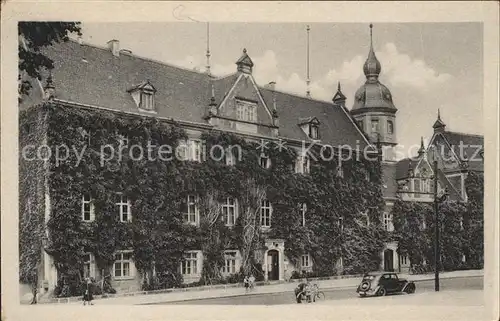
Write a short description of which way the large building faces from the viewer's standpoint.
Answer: facing the viewer and to the right of the viewer

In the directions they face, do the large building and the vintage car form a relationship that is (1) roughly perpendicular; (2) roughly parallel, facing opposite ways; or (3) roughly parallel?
roughly perpendicular
